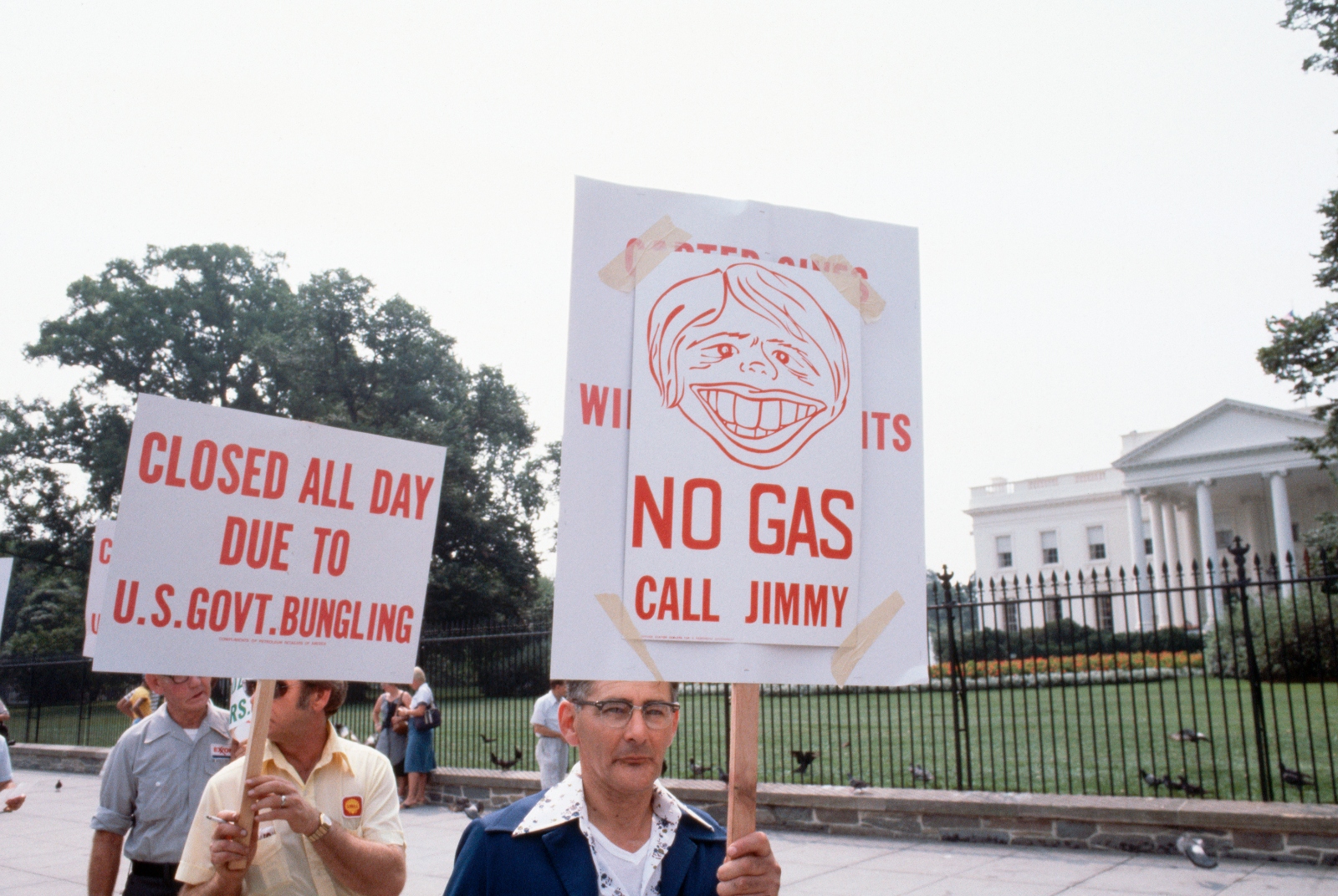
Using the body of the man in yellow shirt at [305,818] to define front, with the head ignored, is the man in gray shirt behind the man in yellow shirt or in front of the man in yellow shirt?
behind

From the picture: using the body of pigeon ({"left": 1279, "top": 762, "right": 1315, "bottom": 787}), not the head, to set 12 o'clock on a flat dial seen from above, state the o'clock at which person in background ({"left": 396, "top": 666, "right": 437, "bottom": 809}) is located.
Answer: The person in background is roughly at 1 o'clock from the pigeon.

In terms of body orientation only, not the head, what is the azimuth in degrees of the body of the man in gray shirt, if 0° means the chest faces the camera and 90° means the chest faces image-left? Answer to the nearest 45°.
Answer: approximately 315°

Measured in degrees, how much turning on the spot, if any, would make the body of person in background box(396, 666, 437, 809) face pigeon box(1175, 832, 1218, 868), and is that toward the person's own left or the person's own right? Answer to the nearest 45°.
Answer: approximately 135° to the person's own left

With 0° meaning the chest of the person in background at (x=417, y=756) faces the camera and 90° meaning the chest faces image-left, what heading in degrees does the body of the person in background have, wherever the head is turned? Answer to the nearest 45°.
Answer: approximately 90°

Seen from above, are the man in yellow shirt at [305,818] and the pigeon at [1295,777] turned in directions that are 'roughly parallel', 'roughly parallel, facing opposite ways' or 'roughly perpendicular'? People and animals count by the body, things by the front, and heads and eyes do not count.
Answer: roughly perpendicular

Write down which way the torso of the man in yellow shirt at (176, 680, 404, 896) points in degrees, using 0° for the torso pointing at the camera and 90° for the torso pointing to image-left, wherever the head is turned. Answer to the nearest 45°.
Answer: approximately 0°

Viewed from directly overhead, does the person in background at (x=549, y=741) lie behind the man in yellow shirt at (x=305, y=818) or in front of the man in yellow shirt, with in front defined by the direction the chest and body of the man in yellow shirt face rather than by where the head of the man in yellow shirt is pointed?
behind

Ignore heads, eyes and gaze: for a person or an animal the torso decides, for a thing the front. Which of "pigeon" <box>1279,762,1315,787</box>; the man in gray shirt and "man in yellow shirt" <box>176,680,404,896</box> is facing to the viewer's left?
the pigeon
